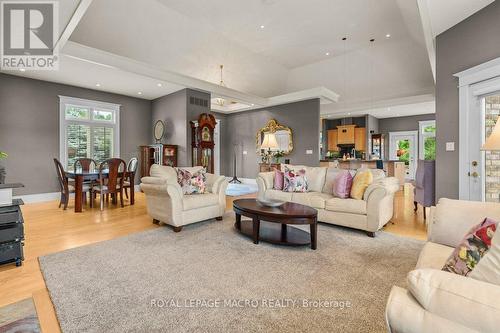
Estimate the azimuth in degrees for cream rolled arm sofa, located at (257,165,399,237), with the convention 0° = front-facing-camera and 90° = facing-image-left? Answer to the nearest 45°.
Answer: approximately 45°

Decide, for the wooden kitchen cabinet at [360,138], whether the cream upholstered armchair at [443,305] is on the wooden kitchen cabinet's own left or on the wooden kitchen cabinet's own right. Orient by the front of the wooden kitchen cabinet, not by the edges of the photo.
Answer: on the wooden kitchen cabinet's own left

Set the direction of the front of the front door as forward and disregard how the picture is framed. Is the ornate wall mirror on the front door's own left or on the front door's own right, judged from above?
on the front door's own right

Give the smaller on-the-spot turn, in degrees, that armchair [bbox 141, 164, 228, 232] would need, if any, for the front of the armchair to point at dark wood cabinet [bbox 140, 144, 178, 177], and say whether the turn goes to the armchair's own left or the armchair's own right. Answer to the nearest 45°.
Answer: approximately 135° to the armchair's own left

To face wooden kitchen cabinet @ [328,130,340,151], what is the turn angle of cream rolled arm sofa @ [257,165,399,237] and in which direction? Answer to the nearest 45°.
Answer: approximately 135° to its right

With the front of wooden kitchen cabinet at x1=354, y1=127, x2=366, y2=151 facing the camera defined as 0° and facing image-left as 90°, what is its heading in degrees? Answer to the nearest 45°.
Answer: approximately 45°

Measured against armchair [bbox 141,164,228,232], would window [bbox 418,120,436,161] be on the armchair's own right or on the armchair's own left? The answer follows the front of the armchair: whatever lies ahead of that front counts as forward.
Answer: on the armchair's own left

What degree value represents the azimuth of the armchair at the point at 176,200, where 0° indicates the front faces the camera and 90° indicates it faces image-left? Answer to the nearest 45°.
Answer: approximately 315°
